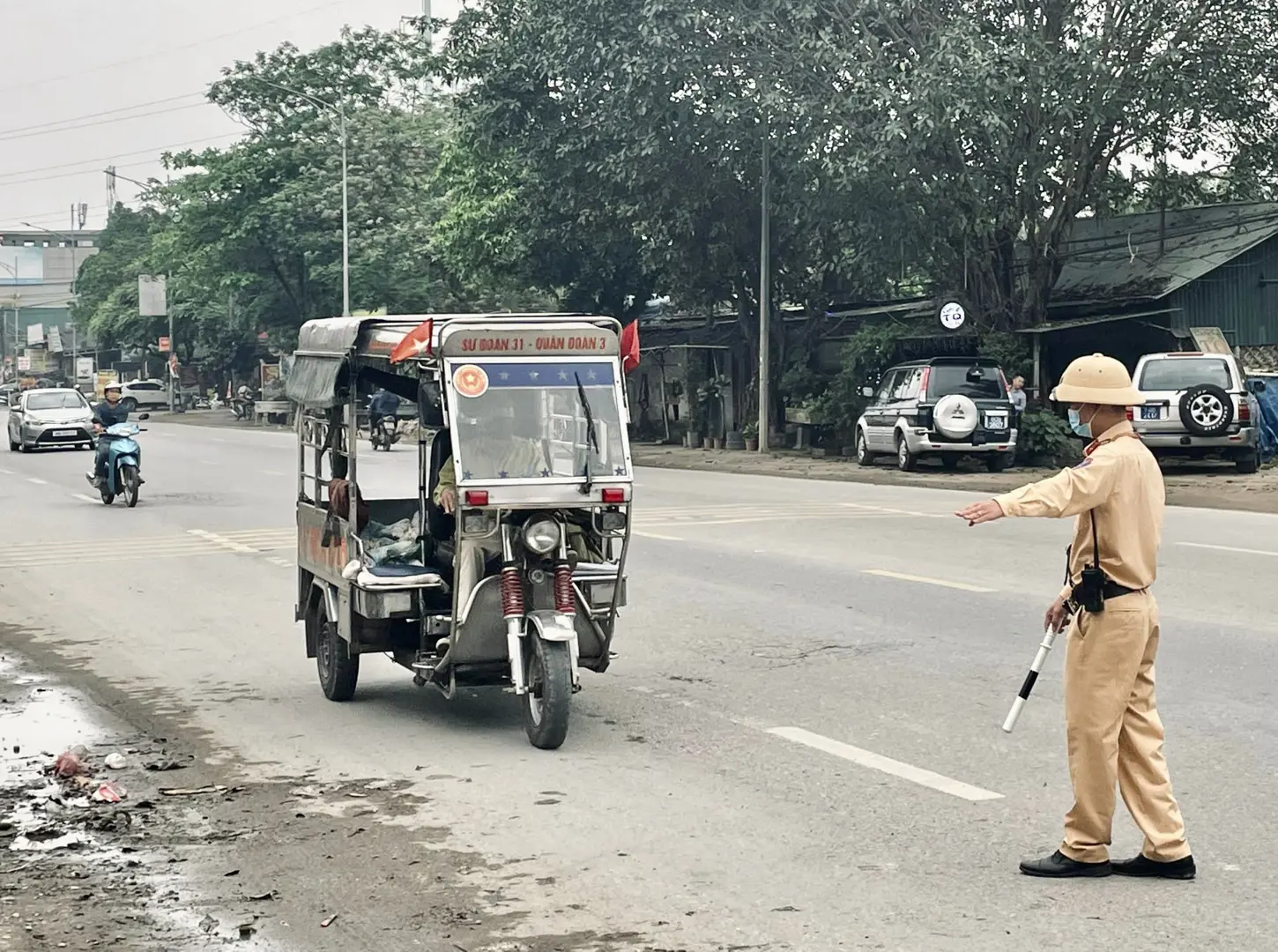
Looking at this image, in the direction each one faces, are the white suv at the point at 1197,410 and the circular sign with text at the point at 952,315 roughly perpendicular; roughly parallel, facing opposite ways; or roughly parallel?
roughly parallel, facing opposite ways

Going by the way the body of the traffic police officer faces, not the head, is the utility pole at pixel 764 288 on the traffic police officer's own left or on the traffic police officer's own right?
on the traffic police officer's own right

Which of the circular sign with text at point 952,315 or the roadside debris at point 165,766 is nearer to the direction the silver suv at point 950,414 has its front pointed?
the circular sign with text

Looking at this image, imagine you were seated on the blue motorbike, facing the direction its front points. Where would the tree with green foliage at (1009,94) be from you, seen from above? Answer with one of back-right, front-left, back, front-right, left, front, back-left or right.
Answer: front-left

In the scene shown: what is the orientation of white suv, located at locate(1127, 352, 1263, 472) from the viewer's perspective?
away from the camera

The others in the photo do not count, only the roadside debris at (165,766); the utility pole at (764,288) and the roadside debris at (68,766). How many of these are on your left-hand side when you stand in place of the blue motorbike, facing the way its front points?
1

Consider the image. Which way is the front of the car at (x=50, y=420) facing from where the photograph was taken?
facing the viewer and to the right of the viewer

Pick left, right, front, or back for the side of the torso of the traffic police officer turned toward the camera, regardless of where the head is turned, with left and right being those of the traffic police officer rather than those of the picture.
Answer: left

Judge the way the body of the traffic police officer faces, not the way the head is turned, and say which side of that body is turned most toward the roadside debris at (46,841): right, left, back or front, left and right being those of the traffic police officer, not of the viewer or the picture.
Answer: front

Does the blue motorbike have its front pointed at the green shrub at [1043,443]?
no

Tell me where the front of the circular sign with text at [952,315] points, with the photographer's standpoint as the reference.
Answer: facing the viewer

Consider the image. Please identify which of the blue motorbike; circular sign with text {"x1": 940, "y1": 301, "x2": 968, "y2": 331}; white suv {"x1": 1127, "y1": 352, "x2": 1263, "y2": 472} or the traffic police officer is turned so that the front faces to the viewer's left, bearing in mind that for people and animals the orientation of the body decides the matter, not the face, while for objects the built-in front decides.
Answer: the traffic police officer

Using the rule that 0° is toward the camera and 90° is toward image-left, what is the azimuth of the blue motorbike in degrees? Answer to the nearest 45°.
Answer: approximately 315°

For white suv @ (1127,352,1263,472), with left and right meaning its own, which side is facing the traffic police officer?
back

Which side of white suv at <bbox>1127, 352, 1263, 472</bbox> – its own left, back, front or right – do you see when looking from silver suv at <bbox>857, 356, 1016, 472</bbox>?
left

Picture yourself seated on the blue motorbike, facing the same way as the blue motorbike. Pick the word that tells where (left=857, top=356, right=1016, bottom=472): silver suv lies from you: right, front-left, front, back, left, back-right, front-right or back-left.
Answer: front-left

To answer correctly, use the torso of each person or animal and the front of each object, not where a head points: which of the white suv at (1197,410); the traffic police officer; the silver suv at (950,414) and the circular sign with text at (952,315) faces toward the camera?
the circular sign with text

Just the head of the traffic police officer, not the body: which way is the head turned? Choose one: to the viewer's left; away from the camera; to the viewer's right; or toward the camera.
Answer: to the viewer's left

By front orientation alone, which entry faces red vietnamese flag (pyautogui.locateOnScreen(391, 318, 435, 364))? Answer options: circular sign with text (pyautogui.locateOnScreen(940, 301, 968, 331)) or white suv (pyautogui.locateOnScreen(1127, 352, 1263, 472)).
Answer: the circular sign with text

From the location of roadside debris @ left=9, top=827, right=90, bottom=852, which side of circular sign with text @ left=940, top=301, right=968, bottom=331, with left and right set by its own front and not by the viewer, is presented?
front
